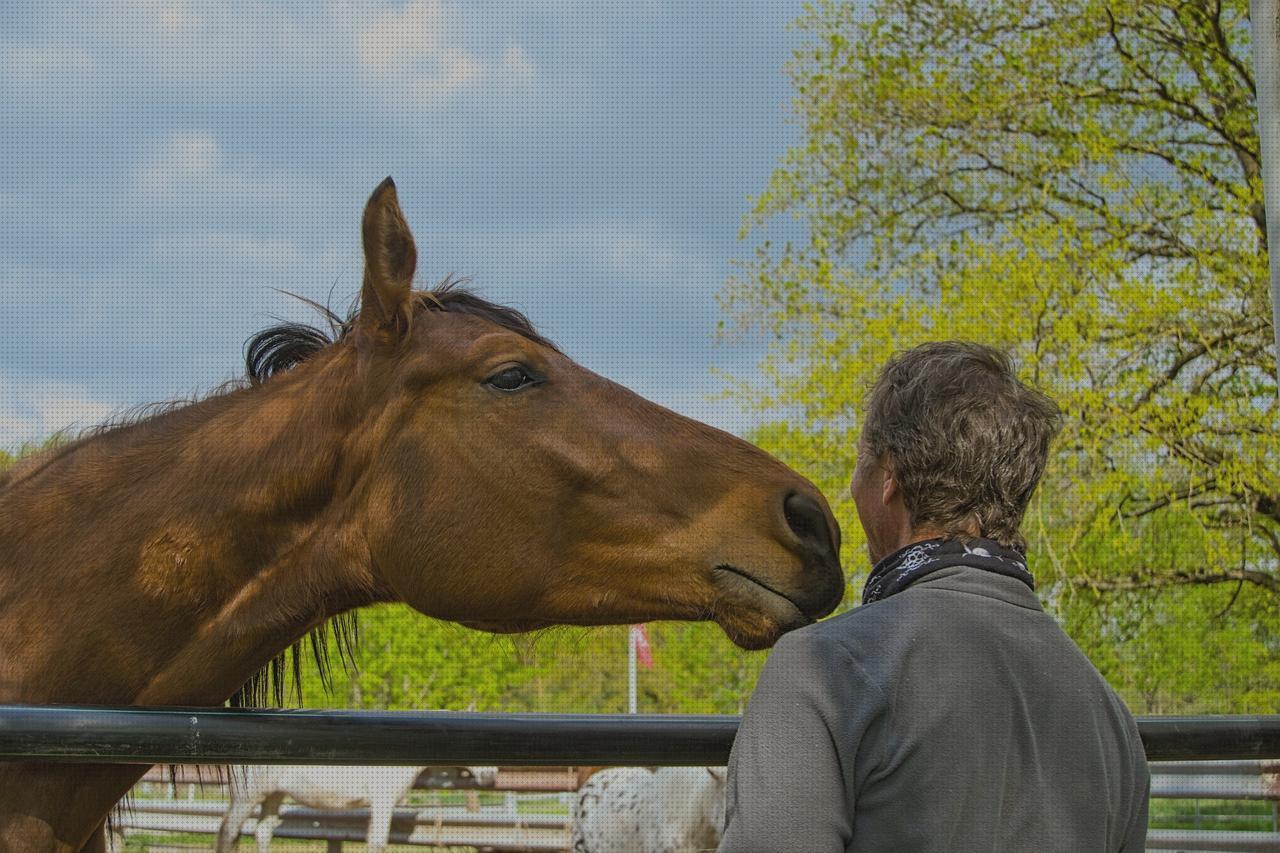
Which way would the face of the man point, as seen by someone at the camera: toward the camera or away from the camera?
away from the camera

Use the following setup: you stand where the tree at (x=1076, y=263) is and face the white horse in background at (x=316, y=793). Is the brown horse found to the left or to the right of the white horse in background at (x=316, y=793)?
left

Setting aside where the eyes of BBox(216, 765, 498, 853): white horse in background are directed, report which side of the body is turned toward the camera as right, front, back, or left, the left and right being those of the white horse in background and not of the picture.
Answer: right

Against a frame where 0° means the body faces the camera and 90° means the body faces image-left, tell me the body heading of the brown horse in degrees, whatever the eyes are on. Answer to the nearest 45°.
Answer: approximately 270°

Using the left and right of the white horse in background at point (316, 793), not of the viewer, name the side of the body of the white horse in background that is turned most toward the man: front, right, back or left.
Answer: right

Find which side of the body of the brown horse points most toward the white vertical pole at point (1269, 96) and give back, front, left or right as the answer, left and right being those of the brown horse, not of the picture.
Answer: front

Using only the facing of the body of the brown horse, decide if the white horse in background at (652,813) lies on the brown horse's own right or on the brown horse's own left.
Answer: on the brown horse's own left
